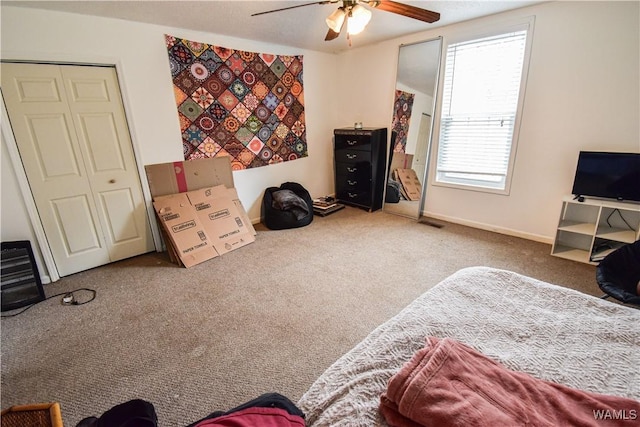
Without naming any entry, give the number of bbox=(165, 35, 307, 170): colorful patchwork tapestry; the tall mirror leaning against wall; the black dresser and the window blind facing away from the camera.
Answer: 0

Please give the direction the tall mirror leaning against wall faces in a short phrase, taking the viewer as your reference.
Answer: facing the viewer and to the left of the viewer

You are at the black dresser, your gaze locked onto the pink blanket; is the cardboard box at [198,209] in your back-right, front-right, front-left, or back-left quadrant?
front-right

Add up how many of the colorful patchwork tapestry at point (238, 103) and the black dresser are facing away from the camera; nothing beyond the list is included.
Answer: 0

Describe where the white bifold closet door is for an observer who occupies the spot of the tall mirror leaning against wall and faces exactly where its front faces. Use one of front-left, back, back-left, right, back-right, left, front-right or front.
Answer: front

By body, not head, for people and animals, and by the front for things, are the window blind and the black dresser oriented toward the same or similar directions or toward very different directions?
same or similar directions

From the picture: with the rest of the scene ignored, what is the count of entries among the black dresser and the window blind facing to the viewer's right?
0

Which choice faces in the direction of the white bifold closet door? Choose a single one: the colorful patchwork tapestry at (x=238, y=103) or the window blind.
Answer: the window blind

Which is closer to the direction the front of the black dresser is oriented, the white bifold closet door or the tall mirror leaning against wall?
the white bifold closet door

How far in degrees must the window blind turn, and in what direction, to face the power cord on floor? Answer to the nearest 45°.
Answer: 0° — it already faces it

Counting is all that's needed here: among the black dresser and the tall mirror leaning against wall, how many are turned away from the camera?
0

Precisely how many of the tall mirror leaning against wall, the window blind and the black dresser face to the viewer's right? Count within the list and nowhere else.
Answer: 0

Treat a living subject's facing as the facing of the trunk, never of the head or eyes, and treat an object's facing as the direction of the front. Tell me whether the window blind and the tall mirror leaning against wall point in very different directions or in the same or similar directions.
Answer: same or similar directions

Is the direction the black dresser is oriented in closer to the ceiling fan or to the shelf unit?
the ceiling fan

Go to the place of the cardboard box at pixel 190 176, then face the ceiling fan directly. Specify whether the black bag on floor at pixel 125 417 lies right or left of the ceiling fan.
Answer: right

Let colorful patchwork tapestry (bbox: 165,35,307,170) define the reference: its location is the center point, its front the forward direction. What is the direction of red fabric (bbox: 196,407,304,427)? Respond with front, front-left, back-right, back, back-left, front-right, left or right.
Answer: front-right

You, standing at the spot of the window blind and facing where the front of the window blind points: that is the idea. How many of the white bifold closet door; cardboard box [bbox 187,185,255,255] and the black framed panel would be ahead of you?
3

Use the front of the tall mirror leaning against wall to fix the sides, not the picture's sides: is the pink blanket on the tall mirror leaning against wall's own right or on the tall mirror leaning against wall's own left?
on the tall mirror leaning against wall's own left

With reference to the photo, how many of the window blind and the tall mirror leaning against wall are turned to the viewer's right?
0

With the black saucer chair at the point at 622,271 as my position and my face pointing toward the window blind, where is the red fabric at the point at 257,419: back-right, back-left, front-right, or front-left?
back-left
